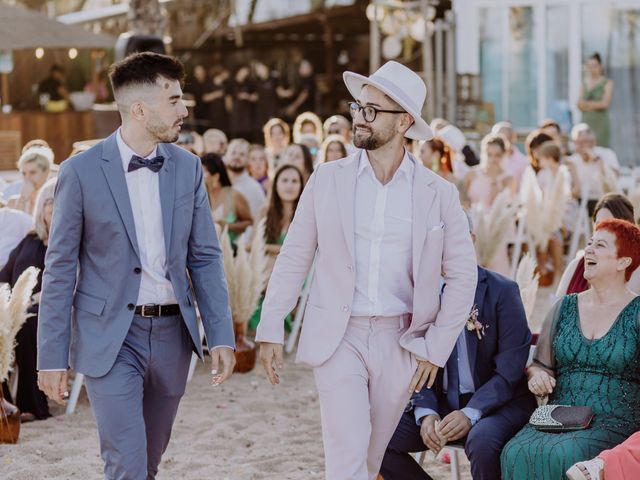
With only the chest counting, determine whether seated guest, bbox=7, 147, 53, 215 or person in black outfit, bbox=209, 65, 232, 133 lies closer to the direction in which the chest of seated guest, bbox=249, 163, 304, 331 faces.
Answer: the seated guest

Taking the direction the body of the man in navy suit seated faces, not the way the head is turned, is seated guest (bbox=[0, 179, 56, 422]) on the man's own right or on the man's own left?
on the man's own right

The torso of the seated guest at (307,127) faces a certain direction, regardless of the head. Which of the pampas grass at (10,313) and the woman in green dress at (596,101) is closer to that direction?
the pampas grass

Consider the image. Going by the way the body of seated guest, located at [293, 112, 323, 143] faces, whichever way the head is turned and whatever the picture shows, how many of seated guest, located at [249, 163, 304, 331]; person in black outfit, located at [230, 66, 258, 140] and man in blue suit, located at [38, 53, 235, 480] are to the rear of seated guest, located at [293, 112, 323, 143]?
1

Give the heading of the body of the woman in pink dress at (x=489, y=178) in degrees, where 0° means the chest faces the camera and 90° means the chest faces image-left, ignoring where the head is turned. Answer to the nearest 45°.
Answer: approximately 0°

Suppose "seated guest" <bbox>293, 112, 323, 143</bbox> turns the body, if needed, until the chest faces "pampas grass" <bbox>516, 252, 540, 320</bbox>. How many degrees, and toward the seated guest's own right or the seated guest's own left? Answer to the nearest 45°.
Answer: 0° — they already face it

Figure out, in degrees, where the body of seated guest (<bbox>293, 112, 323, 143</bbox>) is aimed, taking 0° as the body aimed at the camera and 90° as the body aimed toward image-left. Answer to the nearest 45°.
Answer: approximately 0°
